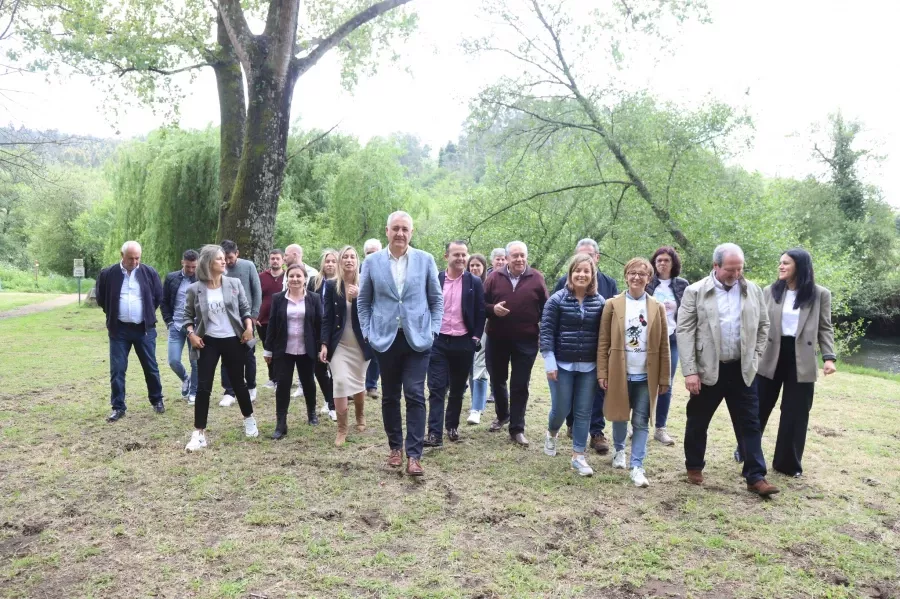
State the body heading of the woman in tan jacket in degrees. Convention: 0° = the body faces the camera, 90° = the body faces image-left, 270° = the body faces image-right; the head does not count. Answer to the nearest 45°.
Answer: approximately 0°

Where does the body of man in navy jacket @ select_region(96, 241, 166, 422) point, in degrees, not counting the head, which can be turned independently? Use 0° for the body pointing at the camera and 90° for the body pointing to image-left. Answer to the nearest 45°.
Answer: approximately 0°

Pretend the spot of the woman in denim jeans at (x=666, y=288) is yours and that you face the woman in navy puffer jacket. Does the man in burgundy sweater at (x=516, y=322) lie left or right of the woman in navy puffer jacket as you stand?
right

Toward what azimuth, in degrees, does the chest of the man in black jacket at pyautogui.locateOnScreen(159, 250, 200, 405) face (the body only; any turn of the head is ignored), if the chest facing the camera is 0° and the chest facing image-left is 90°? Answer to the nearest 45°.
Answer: approximately 315°

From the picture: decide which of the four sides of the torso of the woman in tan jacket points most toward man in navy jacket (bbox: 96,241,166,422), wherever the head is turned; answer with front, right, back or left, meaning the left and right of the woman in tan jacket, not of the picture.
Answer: right

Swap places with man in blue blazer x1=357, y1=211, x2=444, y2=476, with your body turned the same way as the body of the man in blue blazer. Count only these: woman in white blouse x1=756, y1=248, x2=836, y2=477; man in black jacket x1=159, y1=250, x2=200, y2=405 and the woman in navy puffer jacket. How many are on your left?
2
